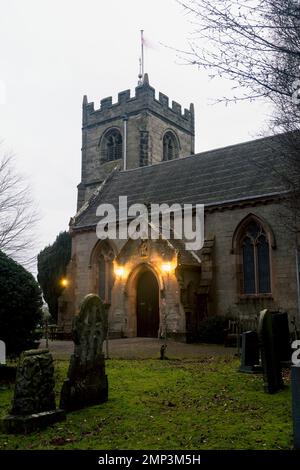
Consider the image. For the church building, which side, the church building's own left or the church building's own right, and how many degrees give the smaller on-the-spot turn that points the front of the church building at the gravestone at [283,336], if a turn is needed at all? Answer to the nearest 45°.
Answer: approximately 45° to the church building's own left

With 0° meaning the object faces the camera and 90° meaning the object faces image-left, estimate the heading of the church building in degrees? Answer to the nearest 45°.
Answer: approximately 45°

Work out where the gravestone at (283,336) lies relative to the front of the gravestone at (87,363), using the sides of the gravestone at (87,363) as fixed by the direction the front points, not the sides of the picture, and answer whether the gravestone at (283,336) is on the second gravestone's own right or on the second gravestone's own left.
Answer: on the second gravestone's own left

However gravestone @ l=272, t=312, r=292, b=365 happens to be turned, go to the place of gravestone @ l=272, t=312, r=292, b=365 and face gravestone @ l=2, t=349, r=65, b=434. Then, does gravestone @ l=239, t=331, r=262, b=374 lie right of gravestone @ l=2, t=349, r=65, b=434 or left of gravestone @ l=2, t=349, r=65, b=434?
right

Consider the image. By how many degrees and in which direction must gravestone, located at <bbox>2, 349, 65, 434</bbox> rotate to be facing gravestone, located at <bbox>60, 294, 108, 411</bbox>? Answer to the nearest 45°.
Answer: approximately 90° to its left

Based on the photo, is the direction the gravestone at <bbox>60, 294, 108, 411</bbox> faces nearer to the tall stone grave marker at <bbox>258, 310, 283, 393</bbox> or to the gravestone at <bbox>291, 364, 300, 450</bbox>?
the gravestone

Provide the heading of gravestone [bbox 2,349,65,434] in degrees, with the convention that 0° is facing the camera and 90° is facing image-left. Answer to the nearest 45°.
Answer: approximately 315°

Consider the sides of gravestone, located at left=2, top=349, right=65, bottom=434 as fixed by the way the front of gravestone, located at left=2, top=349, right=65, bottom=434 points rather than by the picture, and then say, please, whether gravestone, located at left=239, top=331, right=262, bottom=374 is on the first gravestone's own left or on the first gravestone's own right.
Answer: on the first gravestone's own left
